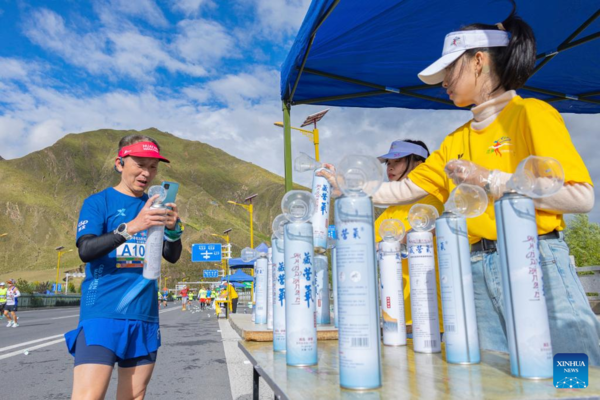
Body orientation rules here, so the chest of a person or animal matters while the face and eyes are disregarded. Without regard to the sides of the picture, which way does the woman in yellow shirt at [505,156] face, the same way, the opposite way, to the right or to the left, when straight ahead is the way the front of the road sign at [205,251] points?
to the right

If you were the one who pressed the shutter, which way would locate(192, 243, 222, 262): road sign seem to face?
facing the viewer

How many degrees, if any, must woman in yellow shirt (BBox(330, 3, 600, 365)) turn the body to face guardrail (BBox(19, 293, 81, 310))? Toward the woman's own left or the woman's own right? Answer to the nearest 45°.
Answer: approximately 90° to the woman's own right

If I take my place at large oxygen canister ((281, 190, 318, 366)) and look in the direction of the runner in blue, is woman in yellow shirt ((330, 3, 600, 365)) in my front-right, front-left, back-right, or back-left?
back-right

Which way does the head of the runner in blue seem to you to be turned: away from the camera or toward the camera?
toward the camera

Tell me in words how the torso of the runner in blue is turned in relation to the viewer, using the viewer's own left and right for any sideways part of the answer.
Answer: facing the viewer and to the right of the viewer

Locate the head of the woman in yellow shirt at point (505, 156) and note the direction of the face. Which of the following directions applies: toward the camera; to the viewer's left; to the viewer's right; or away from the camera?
to the viewer's left

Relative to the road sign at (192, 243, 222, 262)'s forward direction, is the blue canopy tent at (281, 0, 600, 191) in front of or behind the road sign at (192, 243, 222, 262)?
in front

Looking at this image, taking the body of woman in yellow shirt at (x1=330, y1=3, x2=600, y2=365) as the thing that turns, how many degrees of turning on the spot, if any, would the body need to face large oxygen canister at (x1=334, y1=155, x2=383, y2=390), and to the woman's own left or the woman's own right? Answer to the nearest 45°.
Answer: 0° — they already face it

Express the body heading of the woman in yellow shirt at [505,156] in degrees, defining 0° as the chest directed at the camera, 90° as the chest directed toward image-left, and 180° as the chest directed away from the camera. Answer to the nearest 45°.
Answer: approximately 45°
